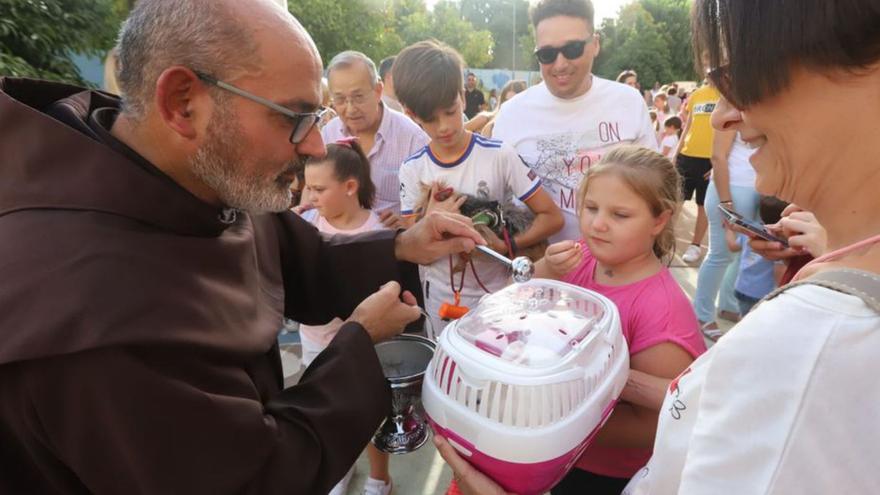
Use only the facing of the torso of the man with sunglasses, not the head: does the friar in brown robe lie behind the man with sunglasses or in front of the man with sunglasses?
in front

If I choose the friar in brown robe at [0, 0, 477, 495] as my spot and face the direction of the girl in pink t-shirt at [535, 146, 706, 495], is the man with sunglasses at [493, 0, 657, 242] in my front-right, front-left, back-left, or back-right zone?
front-left

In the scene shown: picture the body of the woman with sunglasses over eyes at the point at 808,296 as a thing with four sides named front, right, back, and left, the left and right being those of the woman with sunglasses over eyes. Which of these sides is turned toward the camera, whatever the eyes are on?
left

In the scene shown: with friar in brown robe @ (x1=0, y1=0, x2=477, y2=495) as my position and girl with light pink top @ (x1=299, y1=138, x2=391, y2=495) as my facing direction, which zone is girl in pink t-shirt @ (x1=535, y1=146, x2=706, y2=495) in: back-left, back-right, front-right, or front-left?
front-right

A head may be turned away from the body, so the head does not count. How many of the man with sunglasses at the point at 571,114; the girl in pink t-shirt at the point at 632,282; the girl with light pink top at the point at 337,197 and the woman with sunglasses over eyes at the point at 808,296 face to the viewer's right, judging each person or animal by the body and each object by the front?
0

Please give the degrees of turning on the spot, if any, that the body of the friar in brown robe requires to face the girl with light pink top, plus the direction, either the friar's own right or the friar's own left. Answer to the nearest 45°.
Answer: approximately 45° to the friar's own left

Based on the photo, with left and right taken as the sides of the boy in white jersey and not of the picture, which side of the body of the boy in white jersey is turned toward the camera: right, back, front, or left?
front

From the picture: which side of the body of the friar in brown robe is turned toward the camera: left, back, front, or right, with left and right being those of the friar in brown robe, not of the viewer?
right

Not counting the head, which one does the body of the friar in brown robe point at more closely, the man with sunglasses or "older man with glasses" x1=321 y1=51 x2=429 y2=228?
the man with sunglasses

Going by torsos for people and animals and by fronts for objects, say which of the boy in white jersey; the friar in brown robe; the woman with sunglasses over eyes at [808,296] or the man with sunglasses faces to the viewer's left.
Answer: the woman with sunglasses over eyes

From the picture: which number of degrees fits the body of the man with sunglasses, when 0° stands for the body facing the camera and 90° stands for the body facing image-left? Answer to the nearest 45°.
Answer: approximately 0°

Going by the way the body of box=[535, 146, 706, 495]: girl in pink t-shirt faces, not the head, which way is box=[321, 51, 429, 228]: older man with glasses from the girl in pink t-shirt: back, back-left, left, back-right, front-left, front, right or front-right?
right

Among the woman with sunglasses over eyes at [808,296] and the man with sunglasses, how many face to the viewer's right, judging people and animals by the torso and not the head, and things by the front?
0

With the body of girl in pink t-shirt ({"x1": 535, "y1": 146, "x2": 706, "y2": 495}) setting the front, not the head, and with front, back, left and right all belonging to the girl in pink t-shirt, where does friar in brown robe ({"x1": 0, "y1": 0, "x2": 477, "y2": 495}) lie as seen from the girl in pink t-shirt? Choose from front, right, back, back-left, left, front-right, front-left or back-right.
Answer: front

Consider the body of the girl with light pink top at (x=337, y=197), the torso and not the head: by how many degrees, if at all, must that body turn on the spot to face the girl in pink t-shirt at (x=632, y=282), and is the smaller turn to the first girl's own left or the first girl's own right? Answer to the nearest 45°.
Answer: approximately 90° to the first girl's own left

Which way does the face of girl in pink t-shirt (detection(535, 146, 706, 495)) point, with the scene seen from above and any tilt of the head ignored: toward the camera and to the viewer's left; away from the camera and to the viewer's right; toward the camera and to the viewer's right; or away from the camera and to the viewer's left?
toward the camera and to the viewer's left

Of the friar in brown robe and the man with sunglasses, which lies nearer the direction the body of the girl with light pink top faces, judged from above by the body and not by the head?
the friar in brown robe

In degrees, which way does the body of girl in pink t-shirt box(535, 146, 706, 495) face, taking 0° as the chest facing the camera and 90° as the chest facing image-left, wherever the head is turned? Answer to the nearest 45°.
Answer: approximately 45°

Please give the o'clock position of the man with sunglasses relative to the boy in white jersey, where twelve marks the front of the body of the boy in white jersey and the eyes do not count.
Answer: The man with sunglasses is roughly at 8 o'clock from the boy in white jersey.

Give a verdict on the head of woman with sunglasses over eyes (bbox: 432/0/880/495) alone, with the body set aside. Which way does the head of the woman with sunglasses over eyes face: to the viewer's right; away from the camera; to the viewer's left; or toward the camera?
to the viewer's left
